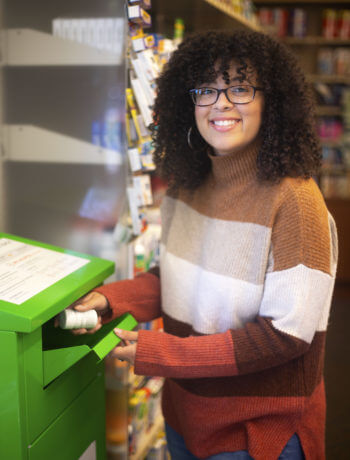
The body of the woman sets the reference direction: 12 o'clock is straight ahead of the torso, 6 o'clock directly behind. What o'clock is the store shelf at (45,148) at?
The store shelf is roughly at 3 o'clock from the woman.

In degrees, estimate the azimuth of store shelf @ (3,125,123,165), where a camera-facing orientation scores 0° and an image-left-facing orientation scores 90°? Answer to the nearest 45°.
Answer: approximately 270°

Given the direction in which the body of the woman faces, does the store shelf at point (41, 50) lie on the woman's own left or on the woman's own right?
on the woman's own right

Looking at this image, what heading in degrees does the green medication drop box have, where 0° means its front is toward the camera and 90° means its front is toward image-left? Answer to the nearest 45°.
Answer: approximately 315°

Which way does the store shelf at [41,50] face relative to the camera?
to the viewer's right

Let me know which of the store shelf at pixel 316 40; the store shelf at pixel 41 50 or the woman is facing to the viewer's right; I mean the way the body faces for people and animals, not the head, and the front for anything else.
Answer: the store shelf at pixel 41 50

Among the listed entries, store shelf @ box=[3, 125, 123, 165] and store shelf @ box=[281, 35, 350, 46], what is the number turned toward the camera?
1

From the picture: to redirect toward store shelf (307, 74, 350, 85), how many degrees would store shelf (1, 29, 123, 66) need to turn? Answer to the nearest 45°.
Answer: approximately 45° to its left
